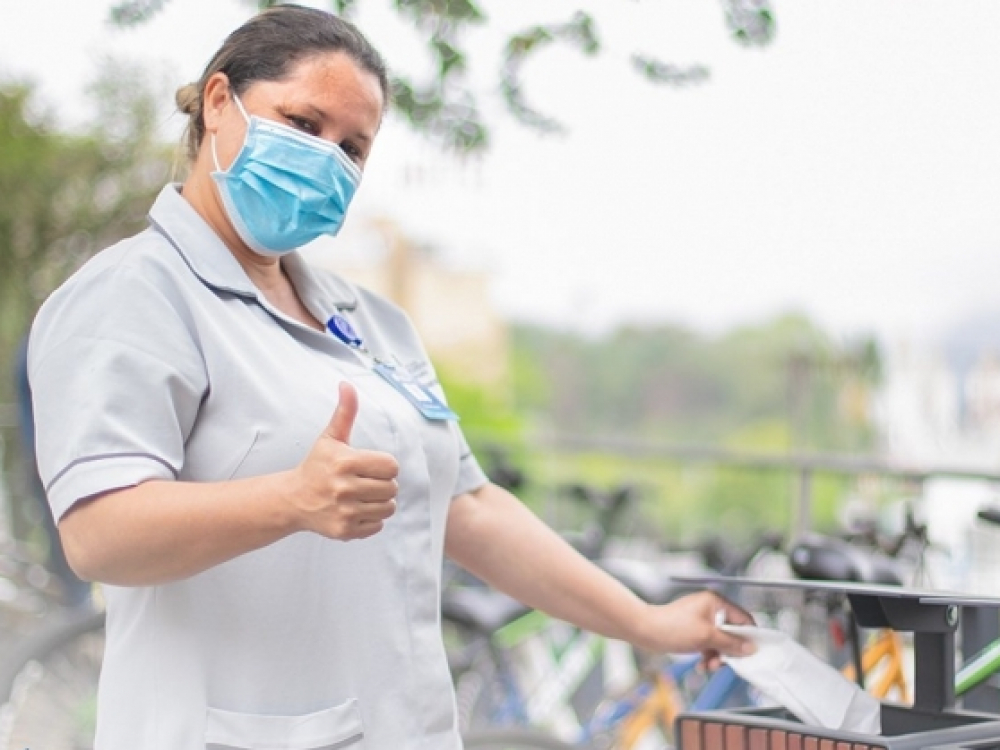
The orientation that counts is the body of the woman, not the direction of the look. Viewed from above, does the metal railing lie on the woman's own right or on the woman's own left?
on the woman's own left

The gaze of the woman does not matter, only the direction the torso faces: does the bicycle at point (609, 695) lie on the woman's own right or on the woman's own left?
on the woman's own left

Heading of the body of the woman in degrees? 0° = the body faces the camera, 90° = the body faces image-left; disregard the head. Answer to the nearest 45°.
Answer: approximately 315°

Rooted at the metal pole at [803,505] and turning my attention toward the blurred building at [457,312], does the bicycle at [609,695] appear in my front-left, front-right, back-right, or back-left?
back-left

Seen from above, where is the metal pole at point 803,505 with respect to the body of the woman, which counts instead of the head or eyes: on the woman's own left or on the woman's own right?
on the woman's own left

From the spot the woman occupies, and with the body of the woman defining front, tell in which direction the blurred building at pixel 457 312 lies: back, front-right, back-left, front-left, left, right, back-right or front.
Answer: back-left
